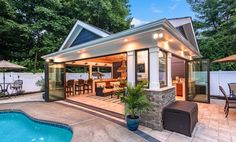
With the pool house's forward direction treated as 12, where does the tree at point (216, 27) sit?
The tree is roughly at 6 o'clock from the pool house.

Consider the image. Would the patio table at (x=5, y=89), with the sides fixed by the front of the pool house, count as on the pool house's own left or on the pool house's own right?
on the pool house's own right

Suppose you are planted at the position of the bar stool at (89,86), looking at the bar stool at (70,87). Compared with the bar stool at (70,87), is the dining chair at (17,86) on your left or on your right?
right

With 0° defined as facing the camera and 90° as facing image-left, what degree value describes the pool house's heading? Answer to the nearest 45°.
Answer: approximately 45°

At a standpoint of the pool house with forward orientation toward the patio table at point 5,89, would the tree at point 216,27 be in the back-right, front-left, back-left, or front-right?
back-right
